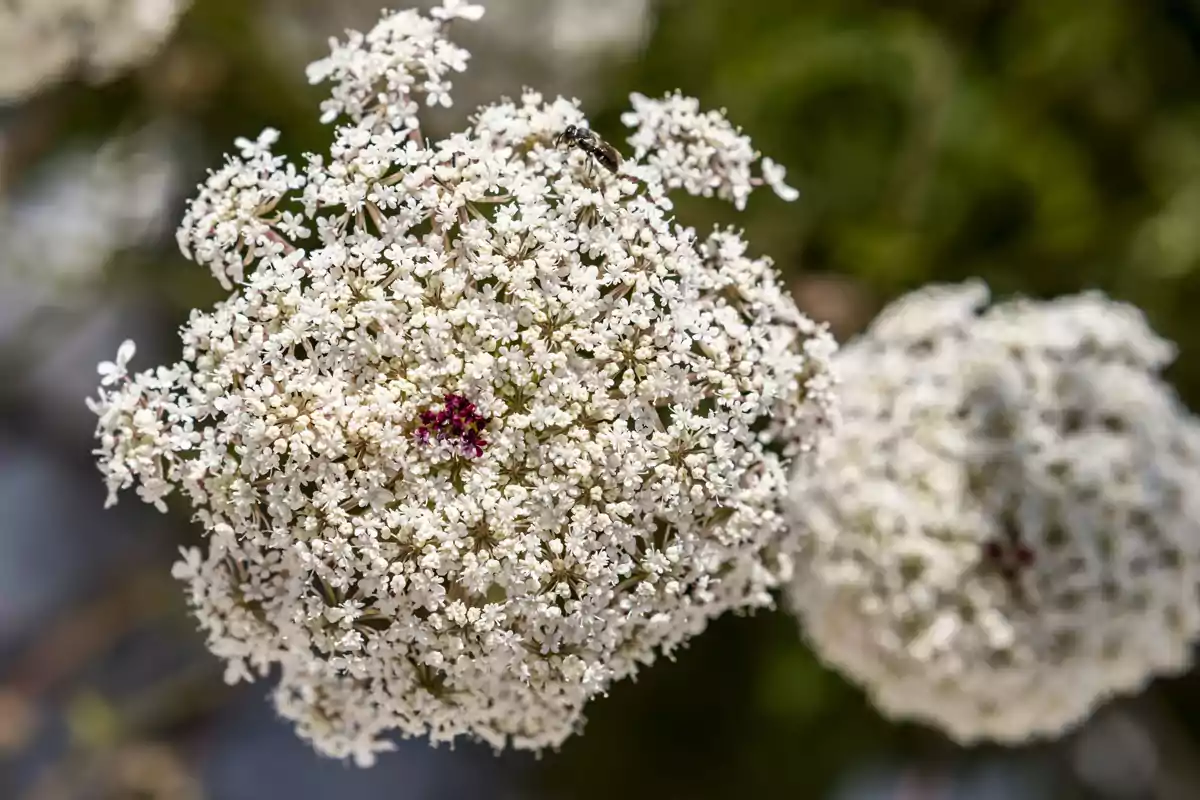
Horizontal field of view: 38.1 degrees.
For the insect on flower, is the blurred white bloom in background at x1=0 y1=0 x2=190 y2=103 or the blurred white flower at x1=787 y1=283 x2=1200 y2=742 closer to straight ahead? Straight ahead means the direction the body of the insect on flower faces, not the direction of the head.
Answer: the blurred white bloom in background

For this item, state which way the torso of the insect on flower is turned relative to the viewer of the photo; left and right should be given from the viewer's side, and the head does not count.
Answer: facing to the left of the viewer

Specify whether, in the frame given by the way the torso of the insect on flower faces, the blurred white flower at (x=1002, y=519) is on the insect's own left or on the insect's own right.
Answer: on the insect's own right
